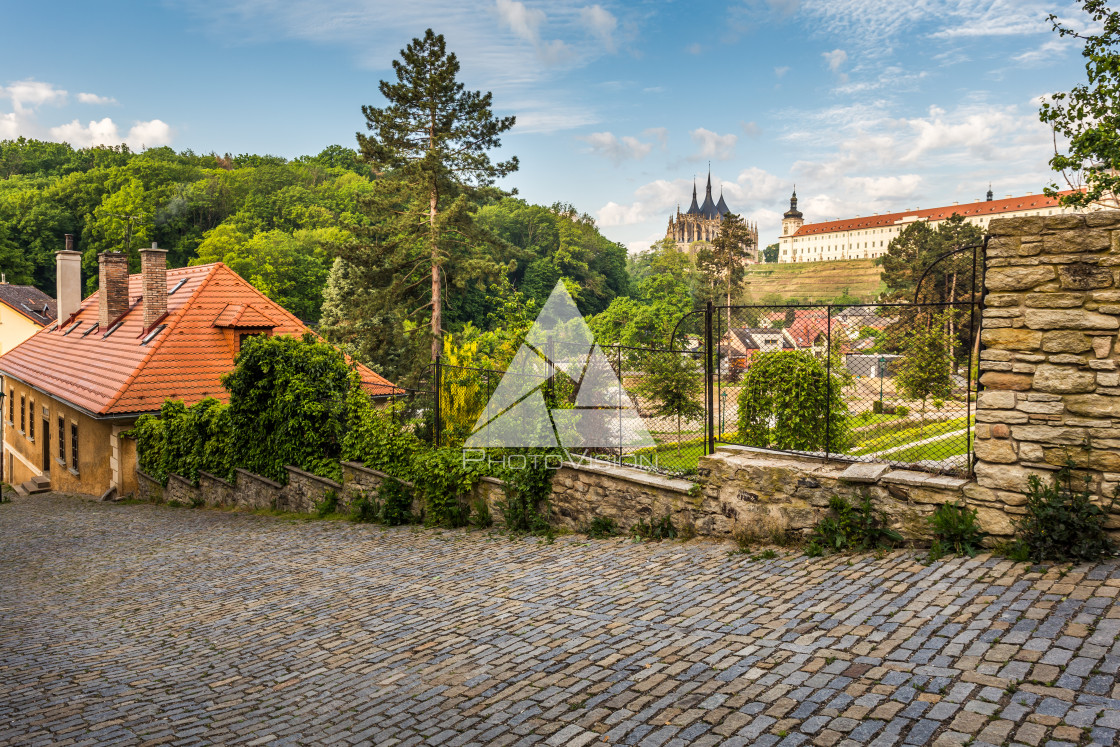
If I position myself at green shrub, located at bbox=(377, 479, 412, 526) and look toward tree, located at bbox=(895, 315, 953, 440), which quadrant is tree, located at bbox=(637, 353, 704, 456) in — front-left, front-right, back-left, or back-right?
front-left

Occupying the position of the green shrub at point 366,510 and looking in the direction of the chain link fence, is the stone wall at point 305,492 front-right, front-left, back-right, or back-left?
back-left

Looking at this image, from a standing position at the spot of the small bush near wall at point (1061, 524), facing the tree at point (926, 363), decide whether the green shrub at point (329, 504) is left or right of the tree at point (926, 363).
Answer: left

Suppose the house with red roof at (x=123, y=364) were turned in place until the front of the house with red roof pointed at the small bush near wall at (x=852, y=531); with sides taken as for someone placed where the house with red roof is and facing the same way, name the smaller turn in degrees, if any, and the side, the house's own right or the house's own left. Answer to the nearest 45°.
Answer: approximately 45° to the house's own left

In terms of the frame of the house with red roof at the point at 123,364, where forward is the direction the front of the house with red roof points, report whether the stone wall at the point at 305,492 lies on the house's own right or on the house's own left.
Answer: on the house's own left

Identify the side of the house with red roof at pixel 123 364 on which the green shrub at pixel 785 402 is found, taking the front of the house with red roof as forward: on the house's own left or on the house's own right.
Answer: on the house's own left

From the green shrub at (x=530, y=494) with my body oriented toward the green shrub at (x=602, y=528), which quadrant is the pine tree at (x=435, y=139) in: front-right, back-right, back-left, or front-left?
back-left

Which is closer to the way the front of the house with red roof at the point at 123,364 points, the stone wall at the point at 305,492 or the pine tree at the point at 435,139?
the stone wall

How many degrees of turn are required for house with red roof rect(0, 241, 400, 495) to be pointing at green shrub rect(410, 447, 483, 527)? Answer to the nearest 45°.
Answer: approximately 45° to its left

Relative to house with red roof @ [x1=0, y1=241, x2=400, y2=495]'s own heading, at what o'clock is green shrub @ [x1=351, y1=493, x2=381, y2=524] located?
The green shrub is roughly at 10 o'clock from the house with red roof.

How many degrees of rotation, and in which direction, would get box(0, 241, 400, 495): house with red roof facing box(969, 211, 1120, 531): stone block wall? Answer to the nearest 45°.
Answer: approximately 45° to its left

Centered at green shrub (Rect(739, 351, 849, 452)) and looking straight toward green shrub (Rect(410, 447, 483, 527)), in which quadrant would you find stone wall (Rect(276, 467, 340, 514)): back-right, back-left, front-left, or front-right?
front-right

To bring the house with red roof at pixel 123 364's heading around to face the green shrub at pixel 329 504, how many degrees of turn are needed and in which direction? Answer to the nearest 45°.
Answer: approximately 45° to its left

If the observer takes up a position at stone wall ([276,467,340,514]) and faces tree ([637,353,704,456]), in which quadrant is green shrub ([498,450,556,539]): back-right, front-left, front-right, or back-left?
front-right
